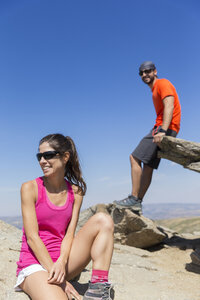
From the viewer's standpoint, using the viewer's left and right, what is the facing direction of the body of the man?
facing to the left of the viewer
